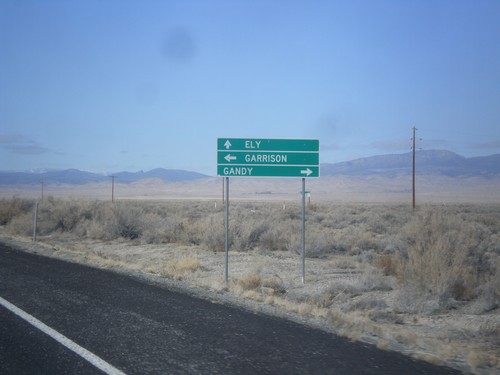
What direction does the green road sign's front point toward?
toward the camera
